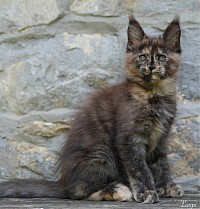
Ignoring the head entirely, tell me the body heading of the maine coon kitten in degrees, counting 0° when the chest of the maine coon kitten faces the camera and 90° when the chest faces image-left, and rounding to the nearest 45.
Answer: approximately 315°
